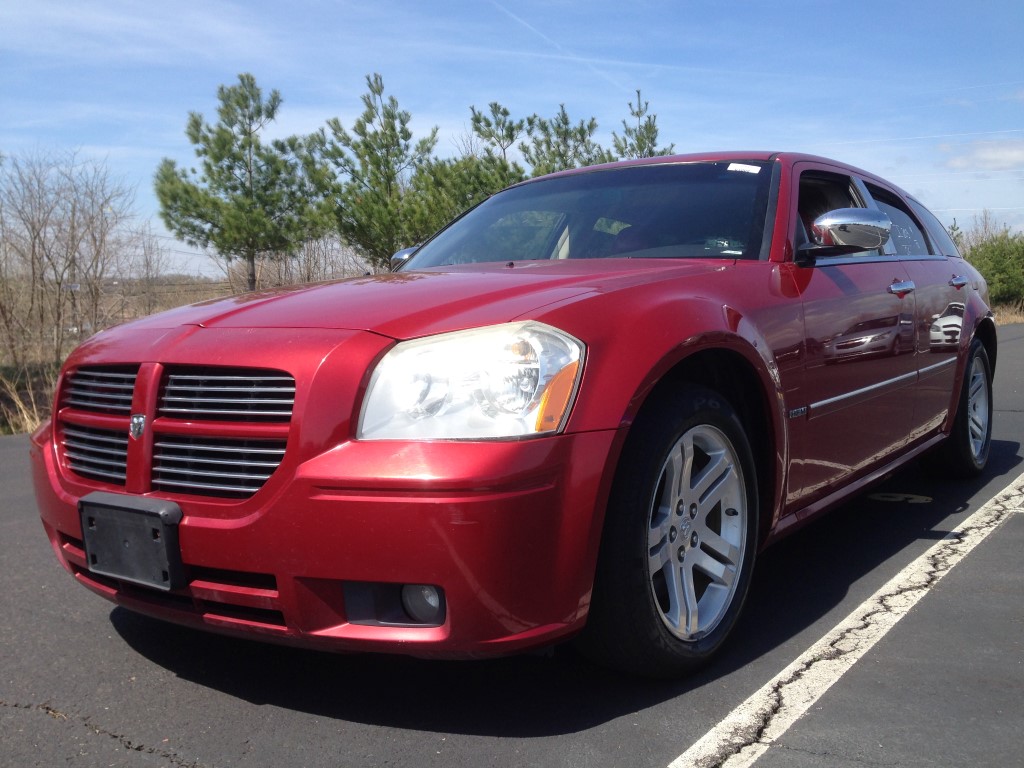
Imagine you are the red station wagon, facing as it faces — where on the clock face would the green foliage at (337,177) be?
The green foliage is roughly at 4 o'clock from the red station wagon.

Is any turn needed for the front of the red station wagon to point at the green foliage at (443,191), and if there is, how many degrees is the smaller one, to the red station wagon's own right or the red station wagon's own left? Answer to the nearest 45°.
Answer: approximately 135° to the red station wagon's own right

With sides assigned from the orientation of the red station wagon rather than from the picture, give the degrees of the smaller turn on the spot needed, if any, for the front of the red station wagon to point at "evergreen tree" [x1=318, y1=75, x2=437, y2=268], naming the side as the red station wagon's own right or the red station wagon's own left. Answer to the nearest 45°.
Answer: approximately 135° to the red station wagon's own right

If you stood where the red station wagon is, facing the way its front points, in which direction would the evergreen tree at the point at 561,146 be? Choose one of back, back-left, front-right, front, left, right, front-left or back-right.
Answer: back-right

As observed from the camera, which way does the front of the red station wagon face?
facing the viewer and to the left of the viewer

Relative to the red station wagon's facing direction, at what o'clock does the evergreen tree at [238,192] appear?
The evergreen tree is roughly at 4 o'clock from the red station wagon.
